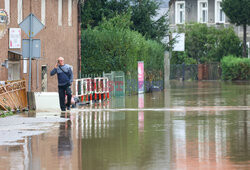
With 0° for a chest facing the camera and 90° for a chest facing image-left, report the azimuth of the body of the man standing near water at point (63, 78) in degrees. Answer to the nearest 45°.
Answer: approximately 0°

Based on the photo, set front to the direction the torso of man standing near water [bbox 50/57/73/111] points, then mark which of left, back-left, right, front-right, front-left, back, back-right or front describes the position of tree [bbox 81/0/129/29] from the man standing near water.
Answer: back
